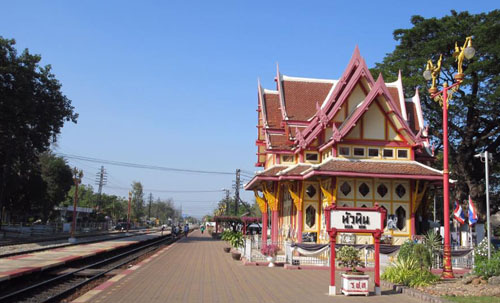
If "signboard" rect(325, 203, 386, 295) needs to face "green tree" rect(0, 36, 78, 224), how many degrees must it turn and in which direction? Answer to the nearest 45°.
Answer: approximately 135° to its right

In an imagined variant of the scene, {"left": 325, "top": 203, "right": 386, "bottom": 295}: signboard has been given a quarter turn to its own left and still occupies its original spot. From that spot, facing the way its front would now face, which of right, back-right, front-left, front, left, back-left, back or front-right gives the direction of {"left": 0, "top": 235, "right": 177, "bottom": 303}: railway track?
back

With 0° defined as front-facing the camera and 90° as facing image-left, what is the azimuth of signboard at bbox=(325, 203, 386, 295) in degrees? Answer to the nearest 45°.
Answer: approximately 0°

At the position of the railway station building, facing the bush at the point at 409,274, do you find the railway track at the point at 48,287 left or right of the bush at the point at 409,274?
right

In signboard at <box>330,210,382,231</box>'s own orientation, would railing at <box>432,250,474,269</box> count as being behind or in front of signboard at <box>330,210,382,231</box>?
behind

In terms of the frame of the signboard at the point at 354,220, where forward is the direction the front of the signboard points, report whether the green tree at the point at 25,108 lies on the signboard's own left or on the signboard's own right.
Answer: on the signboard's own right

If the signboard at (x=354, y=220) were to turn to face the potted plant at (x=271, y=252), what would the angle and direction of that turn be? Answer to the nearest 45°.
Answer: approximately 135° to its right

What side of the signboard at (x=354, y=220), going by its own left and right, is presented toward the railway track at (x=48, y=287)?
right

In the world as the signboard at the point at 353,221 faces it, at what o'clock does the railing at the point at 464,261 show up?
The railing is roughly at 7 o'clock from the signboard.

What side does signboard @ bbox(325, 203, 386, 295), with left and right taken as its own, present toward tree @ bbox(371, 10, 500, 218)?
back

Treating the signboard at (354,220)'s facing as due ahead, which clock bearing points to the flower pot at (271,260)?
The flower pot is roughly at 5 o'clock from the signboard.

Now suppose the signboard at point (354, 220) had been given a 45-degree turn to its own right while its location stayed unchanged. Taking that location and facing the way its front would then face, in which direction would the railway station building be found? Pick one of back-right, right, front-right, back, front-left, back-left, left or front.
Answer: back-right

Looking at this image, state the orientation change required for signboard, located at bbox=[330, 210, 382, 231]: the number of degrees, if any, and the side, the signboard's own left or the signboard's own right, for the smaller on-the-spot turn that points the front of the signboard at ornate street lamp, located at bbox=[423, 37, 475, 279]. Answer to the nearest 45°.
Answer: approximately 135° to the signboard's own left

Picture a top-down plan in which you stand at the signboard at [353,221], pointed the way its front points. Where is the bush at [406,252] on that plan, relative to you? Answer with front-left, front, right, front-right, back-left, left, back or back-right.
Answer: back-left
